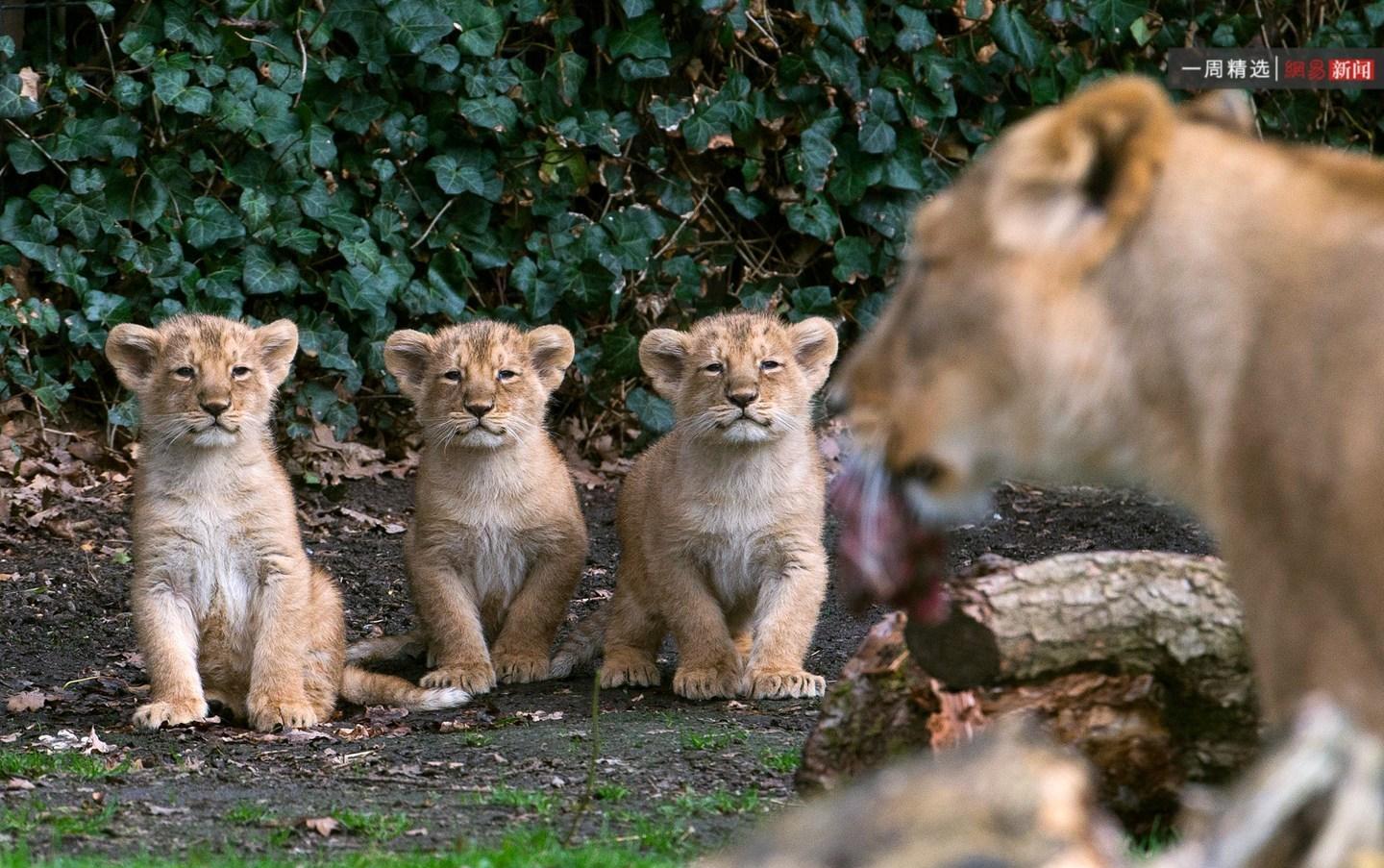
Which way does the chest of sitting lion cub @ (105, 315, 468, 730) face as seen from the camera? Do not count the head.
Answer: toward the camera

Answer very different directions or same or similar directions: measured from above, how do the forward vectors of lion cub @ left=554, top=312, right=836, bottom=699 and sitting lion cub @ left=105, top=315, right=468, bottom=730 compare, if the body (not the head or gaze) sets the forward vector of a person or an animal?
same or similar directions

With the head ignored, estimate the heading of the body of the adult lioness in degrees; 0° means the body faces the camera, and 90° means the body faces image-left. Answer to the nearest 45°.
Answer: approximately 90°

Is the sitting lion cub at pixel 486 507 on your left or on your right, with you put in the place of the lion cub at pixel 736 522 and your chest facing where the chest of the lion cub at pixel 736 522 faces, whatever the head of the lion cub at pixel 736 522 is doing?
on your right

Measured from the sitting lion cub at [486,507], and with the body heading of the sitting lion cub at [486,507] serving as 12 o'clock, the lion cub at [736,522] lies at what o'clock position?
the lion cub at [736,522] is roughly at 10 o'clock from the sitting lion cub at [486,507].

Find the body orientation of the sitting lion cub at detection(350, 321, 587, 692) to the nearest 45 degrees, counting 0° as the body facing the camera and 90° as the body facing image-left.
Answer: approximately 0°

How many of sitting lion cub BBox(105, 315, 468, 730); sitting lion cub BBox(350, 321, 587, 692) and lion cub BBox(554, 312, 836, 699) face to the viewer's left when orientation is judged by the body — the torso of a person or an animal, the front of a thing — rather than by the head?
0

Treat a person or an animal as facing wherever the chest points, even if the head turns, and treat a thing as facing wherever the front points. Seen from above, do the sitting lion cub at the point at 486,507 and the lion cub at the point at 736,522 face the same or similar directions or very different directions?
same or similar directions

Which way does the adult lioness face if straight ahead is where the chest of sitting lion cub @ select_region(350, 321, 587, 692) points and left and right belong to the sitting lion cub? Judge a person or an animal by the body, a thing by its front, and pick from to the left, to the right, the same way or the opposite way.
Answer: to the right

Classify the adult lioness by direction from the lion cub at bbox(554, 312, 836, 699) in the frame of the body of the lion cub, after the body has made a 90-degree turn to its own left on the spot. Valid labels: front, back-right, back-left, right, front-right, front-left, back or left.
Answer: right

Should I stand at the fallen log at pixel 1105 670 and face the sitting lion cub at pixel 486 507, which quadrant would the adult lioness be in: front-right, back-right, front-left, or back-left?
back-left

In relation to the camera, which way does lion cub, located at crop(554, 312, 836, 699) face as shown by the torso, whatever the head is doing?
toward the camera

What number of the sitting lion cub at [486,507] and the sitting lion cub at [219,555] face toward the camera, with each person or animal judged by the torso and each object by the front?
2

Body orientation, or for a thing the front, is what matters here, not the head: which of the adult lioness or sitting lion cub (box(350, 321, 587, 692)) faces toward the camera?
the sitting lion cub

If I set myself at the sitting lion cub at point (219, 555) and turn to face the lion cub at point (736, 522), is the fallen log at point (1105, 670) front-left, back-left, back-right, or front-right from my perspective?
front-right
